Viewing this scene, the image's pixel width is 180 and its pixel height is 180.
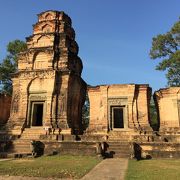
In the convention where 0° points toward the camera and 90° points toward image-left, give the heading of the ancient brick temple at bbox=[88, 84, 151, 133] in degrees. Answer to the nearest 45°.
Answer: approximately 0°

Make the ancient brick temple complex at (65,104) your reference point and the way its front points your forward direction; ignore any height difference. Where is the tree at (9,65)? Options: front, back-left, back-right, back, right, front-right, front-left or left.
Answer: back-right

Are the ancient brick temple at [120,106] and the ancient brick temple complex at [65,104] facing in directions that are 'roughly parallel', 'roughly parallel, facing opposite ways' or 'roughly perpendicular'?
roughly parallel

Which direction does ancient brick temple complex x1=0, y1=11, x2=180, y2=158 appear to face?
toward the camera

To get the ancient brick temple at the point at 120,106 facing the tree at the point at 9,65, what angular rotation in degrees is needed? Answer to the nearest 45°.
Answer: approximately 135° to its right
